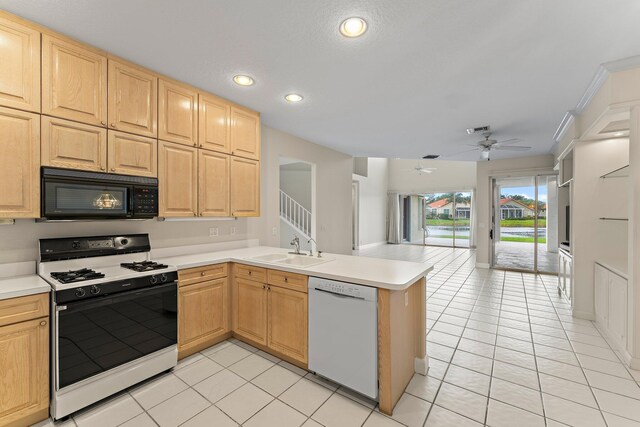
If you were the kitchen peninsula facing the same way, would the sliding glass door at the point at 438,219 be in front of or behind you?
behind

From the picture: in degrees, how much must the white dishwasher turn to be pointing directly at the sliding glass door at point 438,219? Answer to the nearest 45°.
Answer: approximately 180°

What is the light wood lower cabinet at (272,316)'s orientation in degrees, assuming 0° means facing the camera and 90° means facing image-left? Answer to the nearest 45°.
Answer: approximately 45°

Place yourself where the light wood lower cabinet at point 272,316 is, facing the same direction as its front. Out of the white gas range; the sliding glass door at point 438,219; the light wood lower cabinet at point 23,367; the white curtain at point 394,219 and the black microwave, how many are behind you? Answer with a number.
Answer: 2

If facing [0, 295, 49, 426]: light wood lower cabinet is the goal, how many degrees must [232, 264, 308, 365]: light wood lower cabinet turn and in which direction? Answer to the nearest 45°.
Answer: approximately 45° to its right

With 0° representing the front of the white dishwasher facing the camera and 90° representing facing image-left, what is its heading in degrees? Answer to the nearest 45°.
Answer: approximately 45°
